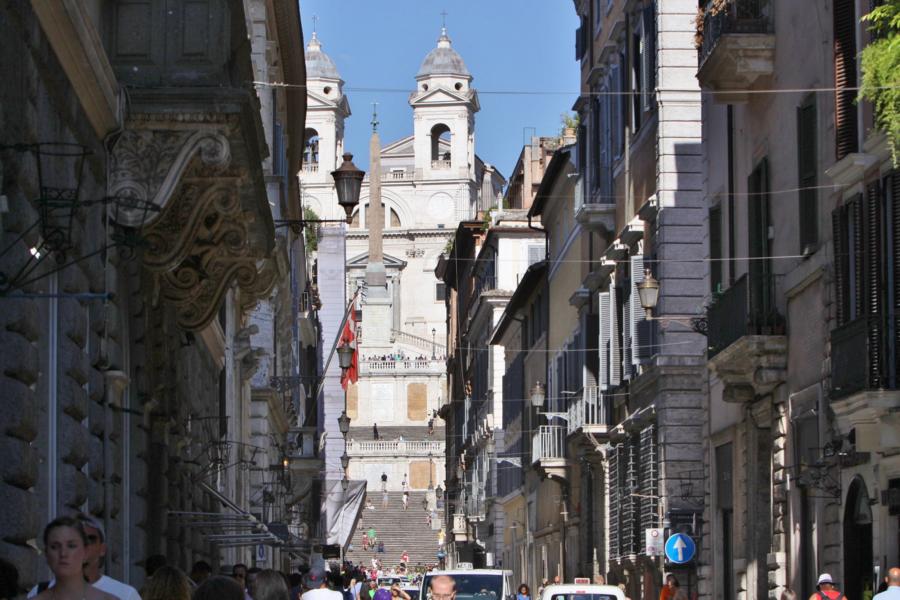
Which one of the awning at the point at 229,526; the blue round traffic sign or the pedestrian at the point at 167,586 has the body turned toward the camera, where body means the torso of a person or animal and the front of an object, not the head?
the blue round traffic sign

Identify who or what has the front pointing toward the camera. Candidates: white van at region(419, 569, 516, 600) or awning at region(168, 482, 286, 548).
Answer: the white van

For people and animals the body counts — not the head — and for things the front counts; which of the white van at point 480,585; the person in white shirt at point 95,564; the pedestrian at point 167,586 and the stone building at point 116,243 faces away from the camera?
the pedestrian

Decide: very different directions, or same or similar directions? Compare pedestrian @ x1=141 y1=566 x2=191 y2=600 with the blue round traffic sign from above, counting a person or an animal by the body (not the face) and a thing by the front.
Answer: very different directions

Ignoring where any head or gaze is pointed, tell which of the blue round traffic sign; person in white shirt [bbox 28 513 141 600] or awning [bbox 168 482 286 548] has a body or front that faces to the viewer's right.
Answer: the awning

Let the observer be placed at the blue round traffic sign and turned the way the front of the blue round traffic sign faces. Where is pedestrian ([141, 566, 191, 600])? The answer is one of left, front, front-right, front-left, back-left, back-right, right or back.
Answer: front

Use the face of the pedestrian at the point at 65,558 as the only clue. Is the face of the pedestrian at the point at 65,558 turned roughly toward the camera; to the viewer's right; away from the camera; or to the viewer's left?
toward the camera

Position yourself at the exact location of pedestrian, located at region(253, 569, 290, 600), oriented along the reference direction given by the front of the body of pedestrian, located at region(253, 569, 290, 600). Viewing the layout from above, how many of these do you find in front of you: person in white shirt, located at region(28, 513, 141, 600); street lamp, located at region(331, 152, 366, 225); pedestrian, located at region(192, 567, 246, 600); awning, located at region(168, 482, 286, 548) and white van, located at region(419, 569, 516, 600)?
3

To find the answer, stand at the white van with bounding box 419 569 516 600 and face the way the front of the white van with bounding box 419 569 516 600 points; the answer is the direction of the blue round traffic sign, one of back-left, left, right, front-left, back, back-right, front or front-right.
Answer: left

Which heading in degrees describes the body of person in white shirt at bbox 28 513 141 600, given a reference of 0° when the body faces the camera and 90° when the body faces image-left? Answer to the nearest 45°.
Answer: approximately 0°

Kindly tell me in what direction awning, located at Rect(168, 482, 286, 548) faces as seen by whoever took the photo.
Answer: facing to the right of the viewer

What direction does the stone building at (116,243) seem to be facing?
to the viewer's right

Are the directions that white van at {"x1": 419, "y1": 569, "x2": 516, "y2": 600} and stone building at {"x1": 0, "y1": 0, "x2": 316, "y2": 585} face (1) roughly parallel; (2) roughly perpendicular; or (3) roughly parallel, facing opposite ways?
roughly perpendicular

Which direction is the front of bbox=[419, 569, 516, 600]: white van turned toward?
toward the camera

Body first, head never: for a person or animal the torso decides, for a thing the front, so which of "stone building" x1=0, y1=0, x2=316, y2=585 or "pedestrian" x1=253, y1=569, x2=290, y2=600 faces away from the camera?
the pedestrian

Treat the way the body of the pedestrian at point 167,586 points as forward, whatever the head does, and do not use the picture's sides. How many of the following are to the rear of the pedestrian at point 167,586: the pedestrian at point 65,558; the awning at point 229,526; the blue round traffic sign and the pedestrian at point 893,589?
1

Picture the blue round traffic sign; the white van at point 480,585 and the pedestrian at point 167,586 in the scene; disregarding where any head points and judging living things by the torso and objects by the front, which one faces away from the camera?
the pedestrian

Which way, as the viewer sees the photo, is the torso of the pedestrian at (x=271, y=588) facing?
away from the camera

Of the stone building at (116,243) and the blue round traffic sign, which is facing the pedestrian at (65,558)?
the blue round traffic sign

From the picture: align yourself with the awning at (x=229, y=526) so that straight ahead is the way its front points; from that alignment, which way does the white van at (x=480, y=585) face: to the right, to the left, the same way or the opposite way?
to the right
